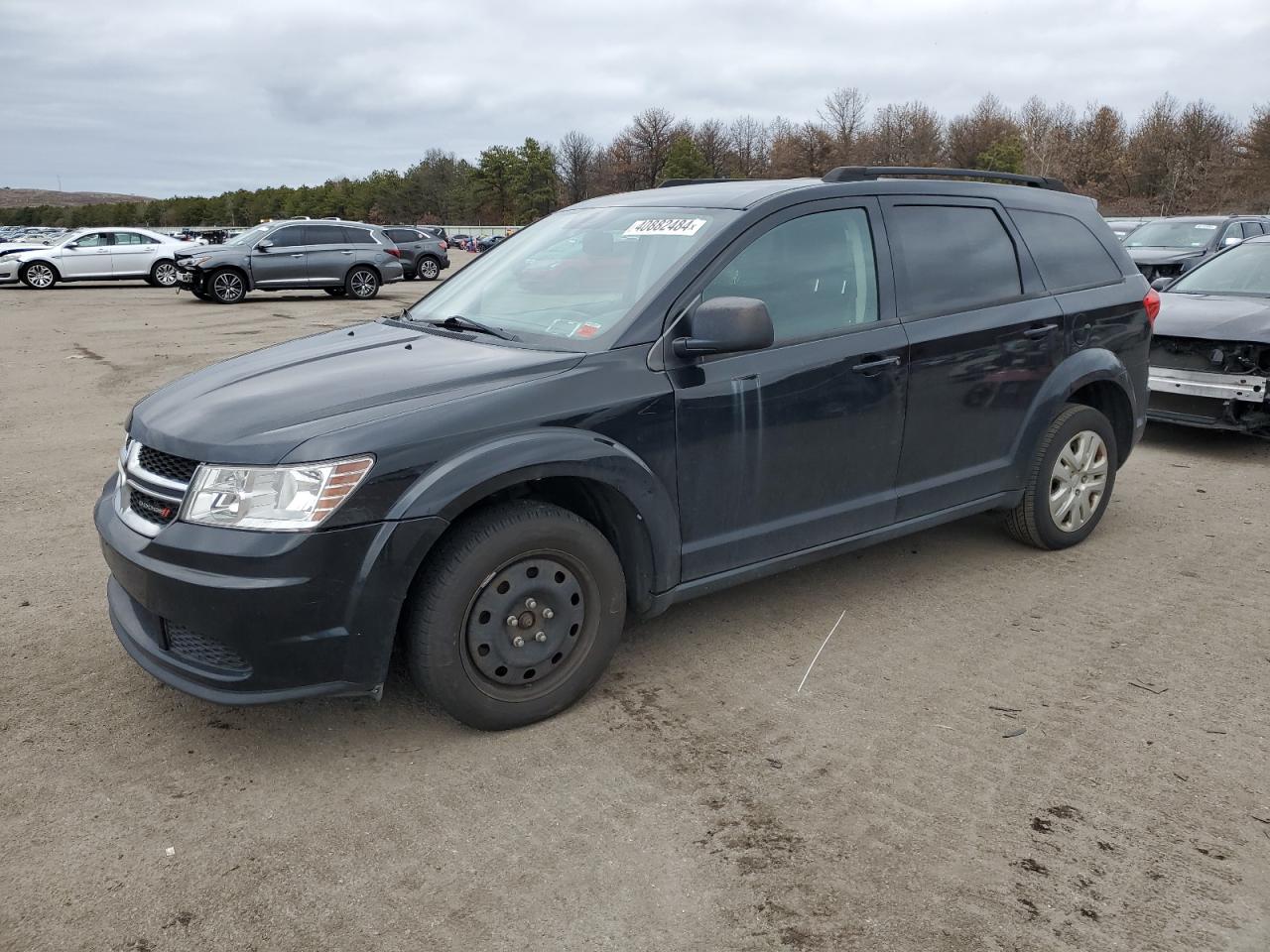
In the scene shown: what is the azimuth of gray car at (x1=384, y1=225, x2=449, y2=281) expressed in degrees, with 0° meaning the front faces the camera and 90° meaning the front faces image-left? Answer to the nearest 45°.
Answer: approximately 90°

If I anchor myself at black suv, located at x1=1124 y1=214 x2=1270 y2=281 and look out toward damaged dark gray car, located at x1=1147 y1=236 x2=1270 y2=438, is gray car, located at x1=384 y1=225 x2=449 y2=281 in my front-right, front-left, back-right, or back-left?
back-right

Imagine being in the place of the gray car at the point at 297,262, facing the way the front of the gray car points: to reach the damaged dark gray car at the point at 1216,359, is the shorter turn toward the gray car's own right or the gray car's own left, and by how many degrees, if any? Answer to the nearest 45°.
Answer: approximately 90° to the gray car's own left

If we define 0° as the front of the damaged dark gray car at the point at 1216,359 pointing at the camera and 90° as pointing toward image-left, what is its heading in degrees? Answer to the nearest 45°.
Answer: approximately 45°

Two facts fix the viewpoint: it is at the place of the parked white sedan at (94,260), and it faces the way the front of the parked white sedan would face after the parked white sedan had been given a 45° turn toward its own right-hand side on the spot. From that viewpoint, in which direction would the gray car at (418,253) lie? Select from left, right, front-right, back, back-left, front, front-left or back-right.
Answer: back-right

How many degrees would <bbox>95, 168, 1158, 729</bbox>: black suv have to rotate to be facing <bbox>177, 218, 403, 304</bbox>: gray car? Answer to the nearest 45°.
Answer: approximately 135° to its right

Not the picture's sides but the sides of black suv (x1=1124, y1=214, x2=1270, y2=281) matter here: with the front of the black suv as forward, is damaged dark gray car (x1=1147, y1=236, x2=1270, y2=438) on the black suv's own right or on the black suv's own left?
on the black suv's own left

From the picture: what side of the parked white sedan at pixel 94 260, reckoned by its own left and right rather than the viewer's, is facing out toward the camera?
left

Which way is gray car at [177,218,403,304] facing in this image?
to the viewer's left

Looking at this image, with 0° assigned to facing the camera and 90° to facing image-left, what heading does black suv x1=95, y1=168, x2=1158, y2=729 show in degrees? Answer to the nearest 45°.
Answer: approximately 45°
